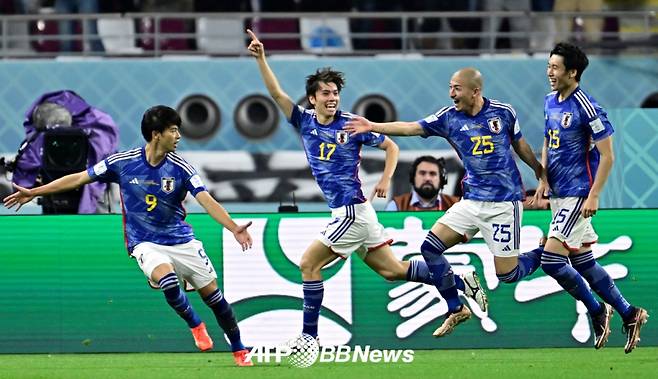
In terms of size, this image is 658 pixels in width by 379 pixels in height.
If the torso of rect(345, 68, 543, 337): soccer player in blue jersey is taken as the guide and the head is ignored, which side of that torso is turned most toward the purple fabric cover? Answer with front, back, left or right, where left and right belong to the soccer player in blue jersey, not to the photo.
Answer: right

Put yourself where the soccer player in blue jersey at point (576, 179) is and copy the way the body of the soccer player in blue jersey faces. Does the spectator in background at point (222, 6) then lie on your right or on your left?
on your right

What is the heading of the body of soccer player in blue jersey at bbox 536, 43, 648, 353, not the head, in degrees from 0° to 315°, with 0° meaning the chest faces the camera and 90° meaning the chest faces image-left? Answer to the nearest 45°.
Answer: approximately 45°

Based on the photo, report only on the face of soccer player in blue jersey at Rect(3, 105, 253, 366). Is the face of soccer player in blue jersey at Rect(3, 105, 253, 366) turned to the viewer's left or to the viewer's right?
to the viewer's right

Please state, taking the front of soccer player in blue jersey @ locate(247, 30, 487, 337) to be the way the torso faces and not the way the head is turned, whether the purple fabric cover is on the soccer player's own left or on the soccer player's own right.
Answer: on the soccer player's own right

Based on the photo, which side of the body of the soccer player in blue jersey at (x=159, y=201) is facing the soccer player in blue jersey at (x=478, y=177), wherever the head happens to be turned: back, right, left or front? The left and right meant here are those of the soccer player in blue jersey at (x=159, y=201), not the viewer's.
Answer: left

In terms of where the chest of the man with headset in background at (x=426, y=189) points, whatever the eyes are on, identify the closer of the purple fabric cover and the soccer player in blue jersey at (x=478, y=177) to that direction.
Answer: the soccer player in blue jersey

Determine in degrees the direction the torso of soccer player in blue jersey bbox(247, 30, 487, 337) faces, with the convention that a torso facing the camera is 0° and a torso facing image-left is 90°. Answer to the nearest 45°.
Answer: approximately 45°

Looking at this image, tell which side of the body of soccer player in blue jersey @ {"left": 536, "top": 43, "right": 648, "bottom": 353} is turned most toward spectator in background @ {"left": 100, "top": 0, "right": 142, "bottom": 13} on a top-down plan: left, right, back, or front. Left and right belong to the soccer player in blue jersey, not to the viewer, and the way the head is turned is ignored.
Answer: right

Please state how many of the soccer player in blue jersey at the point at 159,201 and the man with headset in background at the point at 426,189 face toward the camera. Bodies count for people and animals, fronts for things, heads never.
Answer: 2
